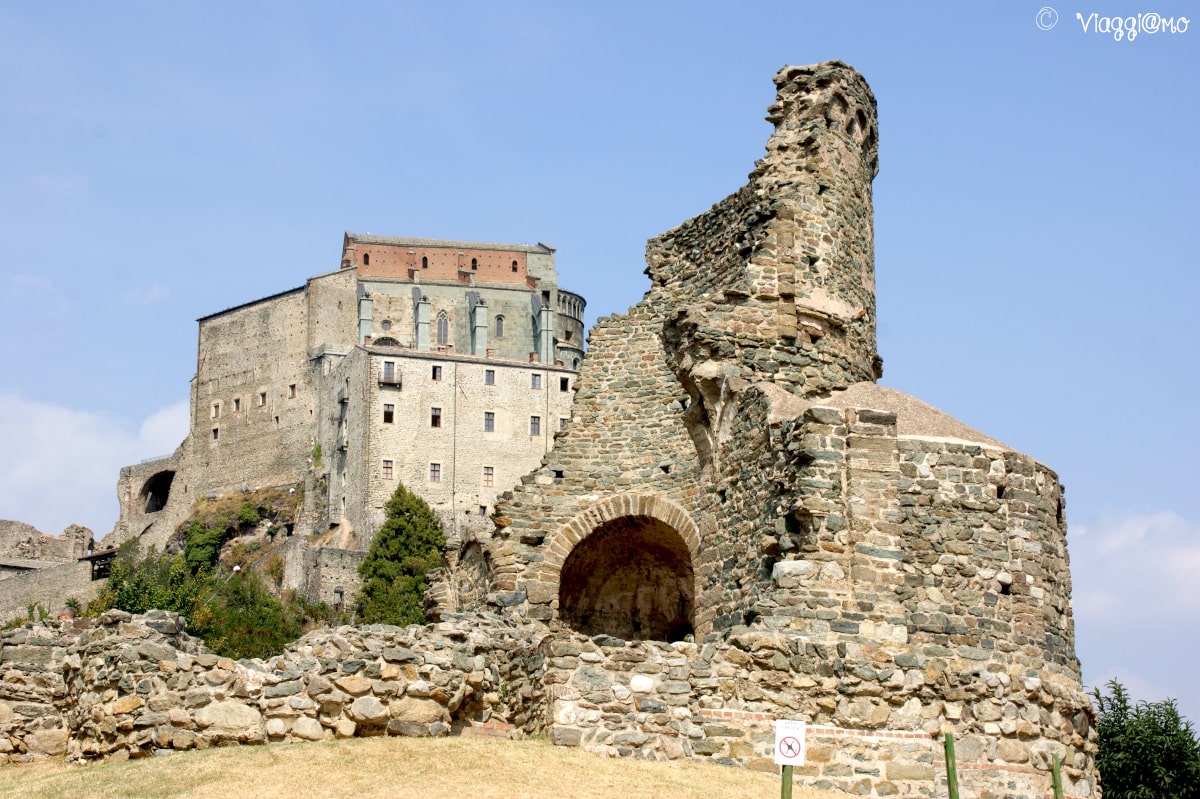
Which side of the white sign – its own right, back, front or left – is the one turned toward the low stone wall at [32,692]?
right

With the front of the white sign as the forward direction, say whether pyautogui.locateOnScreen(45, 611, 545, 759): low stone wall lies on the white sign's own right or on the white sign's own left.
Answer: on the white sign's own right

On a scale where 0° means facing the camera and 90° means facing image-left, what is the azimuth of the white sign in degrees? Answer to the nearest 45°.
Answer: approximately 0°

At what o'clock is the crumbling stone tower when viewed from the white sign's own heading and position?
The crumbling stone tower is roughly at 6 o'clock from the white sign.

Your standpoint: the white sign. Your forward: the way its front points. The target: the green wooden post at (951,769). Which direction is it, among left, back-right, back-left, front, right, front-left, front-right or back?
back-left
